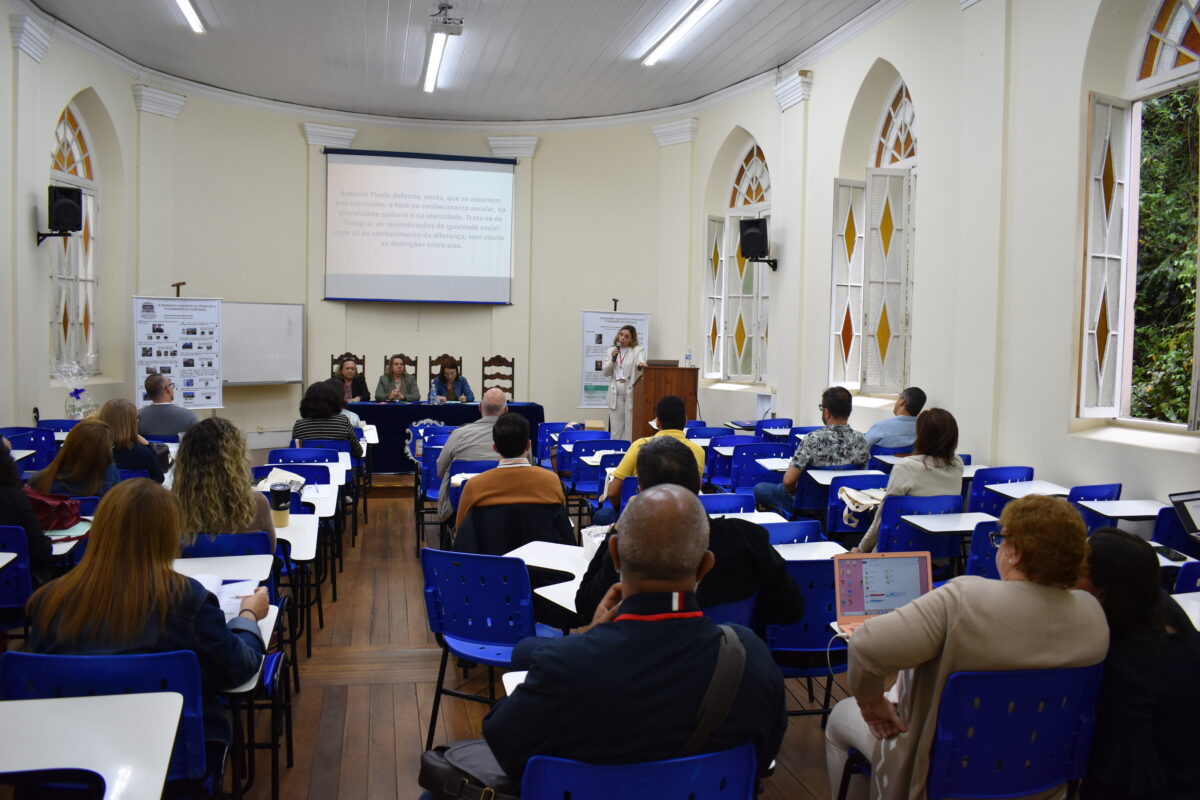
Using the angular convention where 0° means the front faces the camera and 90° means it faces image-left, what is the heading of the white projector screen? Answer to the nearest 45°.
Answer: approximately 0°

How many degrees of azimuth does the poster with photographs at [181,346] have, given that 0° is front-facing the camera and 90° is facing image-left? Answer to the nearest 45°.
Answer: approximately 0°

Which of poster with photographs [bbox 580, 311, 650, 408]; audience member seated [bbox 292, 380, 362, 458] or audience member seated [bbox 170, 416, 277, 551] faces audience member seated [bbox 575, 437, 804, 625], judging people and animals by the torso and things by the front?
the poster with photographs

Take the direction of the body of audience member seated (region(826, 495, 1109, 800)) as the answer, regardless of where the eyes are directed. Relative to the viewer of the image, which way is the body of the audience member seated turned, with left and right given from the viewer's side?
facing away from the viewer and to the left of the viewer

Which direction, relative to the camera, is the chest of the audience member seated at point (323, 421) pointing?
away from the camera

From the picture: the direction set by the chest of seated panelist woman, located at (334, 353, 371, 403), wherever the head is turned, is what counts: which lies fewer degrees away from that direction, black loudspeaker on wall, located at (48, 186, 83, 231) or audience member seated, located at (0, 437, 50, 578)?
the audience member seated

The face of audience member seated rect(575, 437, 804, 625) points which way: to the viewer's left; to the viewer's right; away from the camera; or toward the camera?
away from the camera

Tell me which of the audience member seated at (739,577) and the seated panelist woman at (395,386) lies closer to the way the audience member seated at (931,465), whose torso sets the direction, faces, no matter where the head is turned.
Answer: the seated panelist woman

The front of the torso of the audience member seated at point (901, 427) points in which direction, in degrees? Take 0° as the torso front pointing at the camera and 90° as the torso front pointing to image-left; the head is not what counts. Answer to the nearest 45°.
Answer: approximately 135°

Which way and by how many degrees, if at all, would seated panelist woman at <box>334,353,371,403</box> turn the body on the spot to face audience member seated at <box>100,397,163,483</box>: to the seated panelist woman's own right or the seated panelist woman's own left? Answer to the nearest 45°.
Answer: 0° — they already face them

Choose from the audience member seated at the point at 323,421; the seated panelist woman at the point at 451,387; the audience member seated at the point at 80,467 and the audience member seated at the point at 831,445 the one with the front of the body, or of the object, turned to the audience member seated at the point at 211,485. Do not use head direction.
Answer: the seated panelist woman
